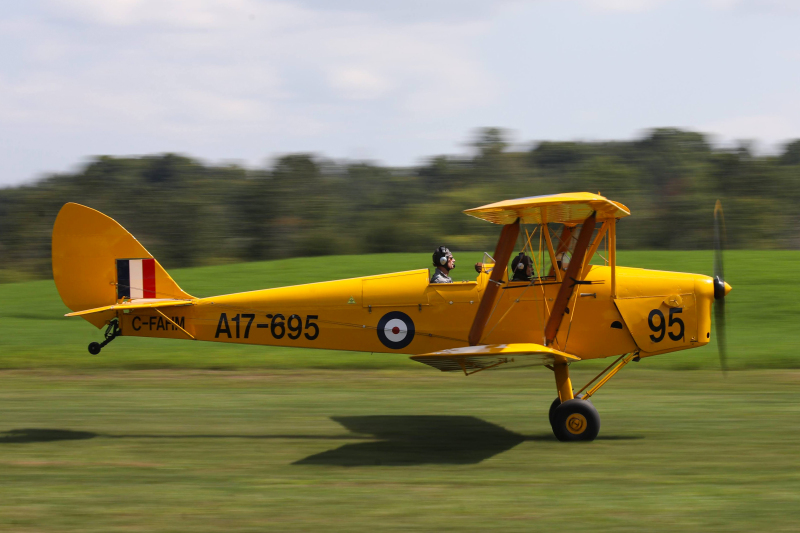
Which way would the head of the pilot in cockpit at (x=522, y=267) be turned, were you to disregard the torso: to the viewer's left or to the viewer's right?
to the viewer's right

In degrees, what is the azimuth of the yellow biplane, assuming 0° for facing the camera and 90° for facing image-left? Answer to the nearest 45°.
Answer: approximately 270°

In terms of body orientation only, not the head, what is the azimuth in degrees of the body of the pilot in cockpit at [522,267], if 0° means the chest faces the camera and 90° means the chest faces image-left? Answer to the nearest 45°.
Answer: approximately 270°
